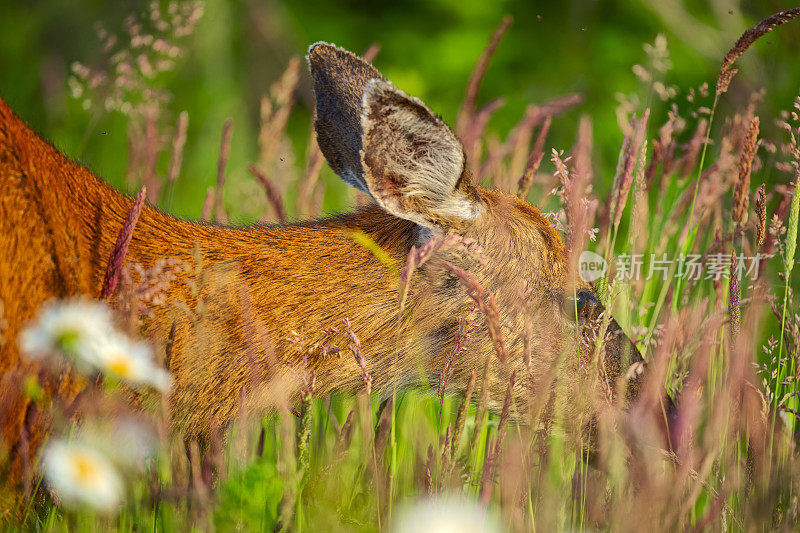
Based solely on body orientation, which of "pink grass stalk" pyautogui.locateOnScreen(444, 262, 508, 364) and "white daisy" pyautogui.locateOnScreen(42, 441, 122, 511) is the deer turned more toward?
the pink grass stalk

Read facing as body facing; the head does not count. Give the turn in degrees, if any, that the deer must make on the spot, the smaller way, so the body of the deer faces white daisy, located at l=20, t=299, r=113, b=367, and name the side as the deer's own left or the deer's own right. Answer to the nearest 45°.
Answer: approximately 135° to the deer's own right

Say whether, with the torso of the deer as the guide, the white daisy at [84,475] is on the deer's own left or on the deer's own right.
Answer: on the deer's own right

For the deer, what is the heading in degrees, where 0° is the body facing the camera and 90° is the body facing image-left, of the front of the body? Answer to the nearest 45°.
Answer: approximately 270°

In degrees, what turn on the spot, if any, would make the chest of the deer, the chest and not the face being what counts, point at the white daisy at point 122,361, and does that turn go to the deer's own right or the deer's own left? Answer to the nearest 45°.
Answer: approximately 135° to the deer's own right

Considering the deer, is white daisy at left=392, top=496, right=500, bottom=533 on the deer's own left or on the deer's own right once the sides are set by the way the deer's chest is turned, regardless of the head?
on the deer's own right

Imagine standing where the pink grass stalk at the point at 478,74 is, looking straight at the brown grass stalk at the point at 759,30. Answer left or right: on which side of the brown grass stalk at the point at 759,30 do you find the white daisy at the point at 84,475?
right

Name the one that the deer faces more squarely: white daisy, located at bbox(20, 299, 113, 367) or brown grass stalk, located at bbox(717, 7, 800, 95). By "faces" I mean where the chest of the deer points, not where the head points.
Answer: the brown grass stalk
